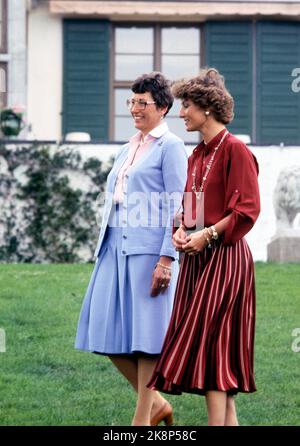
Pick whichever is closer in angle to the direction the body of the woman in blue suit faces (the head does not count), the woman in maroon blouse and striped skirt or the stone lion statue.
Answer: the woman in maroon blouse and striped skirt

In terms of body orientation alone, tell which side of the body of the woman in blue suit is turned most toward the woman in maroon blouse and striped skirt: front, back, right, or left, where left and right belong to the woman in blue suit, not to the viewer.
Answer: left

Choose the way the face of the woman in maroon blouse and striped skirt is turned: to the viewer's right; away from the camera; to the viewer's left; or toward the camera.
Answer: to the viewer's left

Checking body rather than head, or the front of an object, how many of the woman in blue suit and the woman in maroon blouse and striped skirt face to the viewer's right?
0

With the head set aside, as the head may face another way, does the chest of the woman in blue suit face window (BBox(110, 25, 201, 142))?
no

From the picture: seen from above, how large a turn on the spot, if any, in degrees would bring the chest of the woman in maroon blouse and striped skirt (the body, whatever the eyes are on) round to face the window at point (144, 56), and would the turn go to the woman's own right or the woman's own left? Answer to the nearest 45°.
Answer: approximately 135° to the woman's own right

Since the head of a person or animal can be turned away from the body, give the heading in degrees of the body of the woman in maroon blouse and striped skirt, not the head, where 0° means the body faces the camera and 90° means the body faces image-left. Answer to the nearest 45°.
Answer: approximately 45°

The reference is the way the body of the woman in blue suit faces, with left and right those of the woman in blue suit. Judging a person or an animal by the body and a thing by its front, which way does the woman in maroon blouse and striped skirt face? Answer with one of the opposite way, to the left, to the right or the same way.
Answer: the same way

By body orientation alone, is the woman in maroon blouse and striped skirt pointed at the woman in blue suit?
no

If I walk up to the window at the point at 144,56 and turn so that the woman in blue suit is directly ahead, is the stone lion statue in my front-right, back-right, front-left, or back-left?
front-left

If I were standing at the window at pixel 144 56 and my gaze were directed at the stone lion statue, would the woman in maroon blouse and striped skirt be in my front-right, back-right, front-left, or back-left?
front-right
